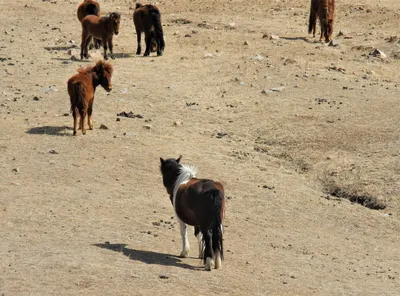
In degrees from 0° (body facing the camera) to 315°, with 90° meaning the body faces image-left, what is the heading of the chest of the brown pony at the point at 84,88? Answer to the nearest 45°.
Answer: approximately 225°

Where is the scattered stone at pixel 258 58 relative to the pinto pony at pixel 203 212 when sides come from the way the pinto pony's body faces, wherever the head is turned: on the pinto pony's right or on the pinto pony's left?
on the pinto pony's right

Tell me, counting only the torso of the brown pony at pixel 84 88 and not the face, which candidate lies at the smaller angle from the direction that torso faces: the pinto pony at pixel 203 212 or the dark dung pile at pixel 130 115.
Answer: the dark dung pile

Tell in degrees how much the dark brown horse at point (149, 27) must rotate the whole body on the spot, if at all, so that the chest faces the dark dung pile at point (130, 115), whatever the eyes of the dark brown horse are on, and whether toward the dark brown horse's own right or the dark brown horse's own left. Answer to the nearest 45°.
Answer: approximately 135° to the dark brown horse's own left

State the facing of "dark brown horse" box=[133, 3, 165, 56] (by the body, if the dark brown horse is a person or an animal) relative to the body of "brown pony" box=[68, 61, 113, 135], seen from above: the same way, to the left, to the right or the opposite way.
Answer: to the left

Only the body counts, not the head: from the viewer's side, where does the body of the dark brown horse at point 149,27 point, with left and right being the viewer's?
facing away from the viewer and to the left of the viewer

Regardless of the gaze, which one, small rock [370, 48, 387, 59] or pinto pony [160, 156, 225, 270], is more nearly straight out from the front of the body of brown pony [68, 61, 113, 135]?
the small rock

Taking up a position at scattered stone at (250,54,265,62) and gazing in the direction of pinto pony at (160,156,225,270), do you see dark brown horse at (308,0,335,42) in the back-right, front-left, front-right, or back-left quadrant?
back-left

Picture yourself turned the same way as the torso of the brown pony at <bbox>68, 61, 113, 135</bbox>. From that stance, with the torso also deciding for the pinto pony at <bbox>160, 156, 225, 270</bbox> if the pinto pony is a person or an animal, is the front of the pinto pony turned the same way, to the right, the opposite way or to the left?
to the left
